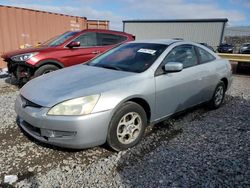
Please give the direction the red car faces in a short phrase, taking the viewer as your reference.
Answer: facing the viewer and to the left of the viewer

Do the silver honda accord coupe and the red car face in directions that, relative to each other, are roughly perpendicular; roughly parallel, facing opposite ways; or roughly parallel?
roughly parallel

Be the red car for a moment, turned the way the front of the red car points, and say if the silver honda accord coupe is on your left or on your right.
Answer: on your left

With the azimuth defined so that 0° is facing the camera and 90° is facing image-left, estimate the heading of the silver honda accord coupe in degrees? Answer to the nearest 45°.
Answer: approximately 45°

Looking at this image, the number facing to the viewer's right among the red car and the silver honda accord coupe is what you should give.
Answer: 0

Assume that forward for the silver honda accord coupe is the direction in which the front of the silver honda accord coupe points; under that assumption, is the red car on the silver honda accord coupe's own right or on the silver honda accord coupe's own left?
on the silver honda accord coupe's own right
